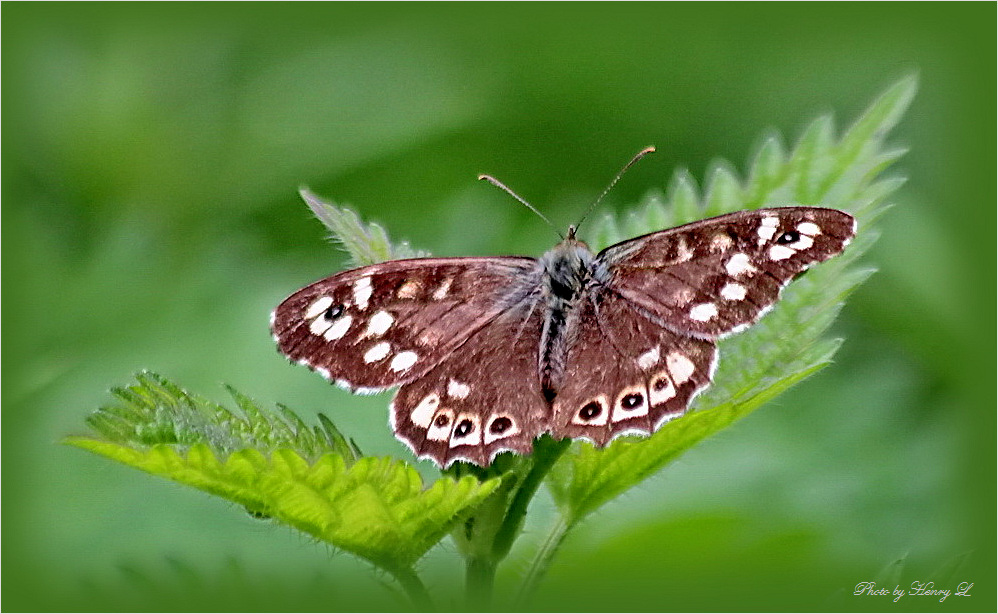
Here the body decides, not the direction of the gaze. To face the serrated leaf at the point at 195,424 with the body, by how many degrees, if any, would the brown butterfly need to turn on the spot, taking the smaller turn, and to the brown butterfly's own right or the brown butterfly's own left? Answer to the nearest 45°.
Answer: approximately 135° to the brown butterfly's own left

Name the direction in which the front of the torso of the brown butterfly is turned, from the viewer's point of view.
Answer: away from the camera
